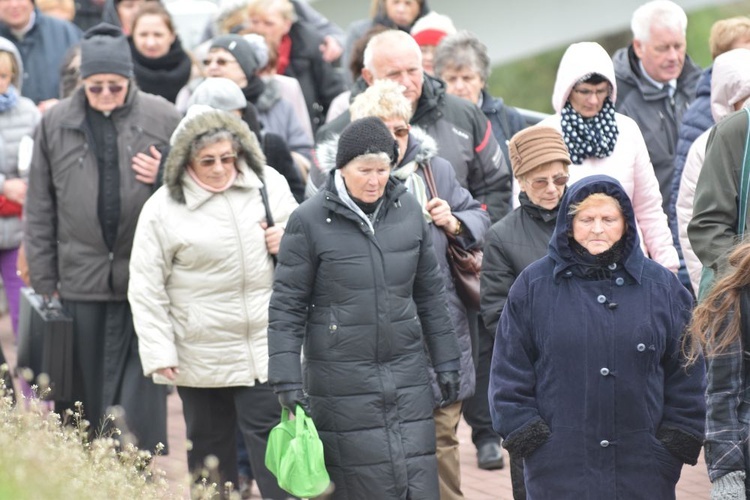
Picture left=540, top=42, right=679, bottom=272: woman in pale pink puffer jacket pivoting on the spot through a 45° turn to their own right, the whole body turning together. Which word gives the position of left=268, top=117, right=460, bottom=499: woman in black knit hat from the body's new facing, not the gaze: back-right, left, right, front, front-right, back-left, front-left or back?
front

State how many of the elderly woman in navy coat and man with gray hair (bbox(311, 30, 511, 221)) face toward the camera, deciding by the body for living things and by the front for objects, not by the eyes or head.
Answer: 2

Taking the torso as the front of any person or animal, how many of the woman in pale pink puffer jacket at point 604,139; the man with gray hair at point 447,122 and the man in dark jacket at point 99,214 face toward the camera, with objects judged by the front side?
3

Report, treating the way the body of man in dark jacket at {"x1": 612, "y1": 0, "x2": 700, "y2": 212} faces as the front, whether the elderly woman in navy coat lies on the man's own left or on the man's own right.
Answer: on the man's own right

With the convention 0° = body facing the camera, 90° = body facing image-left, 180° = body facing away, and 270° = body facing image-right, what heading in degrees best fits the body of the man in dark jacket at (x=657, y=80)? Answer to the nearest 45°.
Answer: approximately 315°

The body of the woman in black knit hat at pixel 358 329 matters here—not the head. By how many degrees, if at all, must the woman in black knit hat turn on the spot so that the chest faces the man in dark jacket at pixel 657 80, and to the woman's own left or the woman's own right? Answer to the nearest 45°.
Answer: approximately 90° to the woman's own left

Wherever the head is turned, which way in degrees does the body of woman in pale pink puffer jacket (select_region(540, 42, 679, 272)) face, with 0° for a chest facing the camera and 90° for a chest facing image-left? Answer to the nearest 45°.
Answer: approximately 0°
